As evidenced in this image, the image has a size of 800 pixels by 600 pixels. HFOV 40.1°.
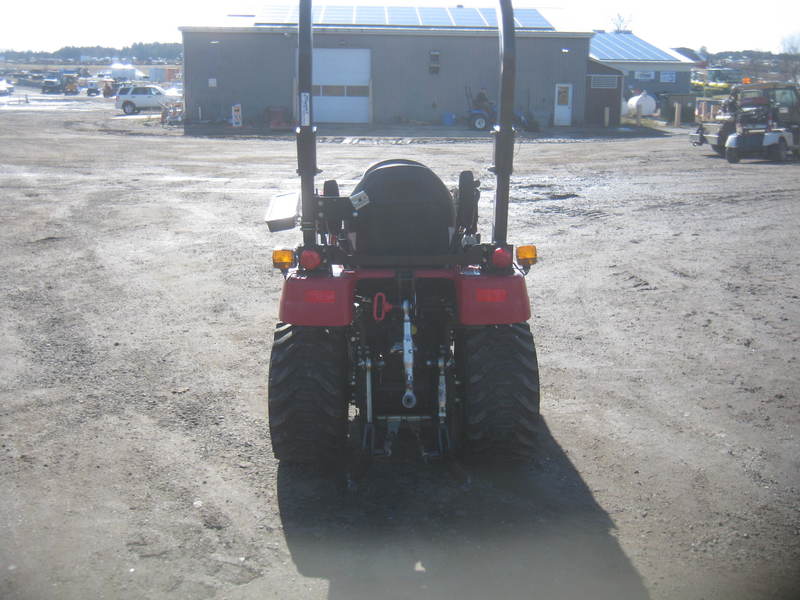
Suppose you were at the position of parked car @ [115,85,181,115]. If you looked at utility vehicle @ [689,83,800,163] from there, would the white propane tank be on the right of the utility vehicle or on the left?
left

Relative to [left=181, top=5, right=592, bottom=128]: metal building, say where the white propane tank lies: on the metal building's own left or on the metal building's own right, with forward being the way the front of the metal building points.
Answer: on the metal building's own left

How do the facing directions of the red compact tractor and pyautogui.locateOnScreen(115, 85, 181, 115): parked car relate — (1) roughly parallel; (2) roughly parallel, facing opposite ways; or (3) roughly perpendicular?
roughly perpendicular

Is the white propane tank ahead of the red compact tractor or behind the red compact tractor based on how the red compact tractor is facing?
ahead

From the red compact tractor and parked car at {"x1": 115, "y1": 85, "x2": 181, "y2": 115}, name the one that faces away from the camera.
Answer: the red compact tractor

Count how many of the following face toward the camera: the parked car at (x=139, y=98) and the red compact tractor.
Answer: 0

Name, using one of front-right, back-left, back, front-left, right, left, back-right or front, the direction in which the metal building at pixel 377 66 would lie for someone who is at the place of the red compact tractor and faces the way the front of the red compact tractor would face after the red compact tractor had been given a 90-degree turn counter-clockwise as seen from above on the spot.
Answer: right

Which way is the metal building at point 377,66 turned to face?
toward the camera

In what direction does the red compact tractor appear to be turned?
away from the camera

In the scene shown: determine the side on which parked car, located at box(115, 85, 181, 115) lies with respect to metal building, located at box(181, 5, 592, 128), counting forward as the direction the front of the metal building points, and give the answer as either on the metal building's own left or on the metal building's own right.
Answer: on the metal building's own right

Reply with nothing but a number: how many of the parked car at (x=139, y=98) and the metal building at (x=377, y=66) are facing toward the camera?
1
